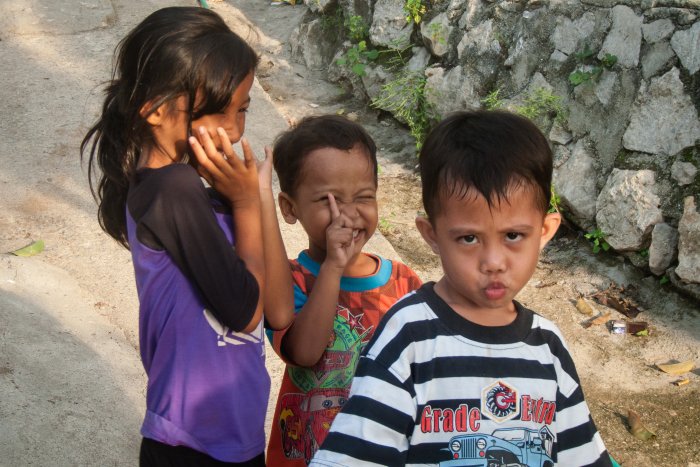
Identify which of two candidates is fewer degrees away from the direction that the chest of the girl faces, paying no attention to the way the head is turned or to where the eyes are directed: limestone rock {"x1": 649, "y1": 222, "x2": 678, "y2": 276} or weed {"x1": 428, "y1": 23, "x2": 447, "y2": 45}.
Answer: the limestone rock

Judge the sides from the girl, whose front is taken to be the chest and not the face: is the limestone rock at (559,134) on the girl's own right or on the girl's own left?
on the girl's own left

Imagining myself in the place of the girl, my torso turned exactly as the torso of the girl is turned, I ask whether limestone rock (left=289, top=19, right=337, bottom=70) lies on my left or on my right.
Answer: on my left

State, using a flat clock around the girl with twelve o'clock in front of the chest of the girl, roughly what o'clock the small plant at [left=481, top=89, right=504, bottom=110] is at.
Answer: The small plant is roughly at 10 o'clock from the girl.

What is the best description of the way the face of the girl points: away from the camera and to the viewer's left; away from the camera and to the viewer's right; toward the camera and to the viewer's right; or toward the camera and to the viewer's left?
toward the camera and to the viewer's right

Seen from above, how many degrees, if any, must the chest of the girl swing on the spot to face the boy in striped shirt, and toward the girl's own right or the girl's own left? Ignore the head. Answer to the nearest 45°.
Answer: approximately 45° to the girl's own right

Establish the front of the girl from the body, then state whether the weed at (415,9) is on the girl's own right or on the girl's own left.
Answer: on the girl's own left

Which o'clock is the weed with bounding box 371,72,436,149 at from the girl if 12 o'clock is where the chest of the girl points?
The weed is roughly at 10 o'clock from the girl.

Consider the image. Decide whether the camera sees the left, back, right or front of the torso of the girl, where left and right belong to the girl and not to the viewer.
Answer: right
